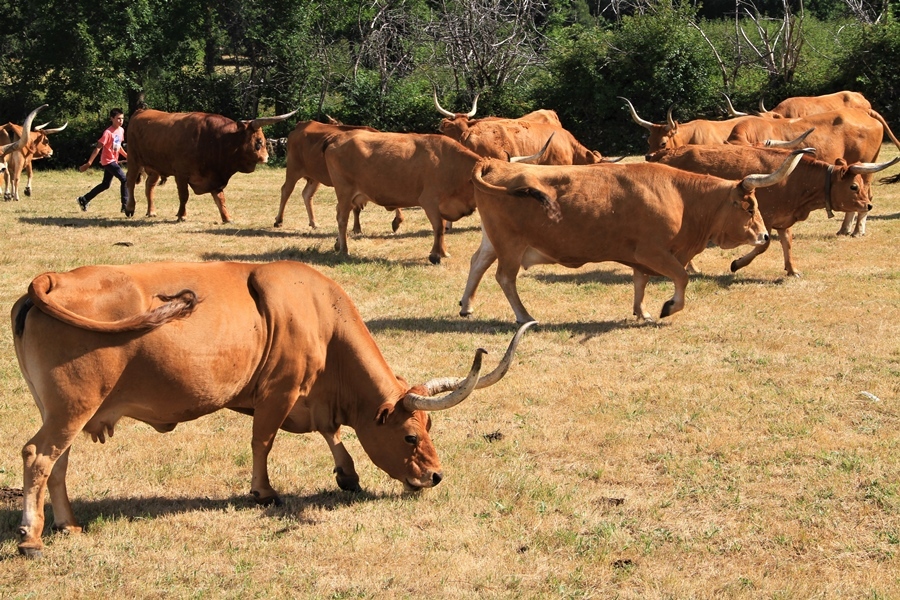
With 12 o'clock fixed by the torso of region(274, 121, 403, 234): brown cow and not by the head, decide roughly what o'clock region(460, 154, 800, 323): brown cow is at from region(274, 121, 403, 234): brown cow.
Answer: region(460, 154, 800, 323): brown cow is roughly at 2 o'clock from region(274, 121, 403, 234): brown cow.

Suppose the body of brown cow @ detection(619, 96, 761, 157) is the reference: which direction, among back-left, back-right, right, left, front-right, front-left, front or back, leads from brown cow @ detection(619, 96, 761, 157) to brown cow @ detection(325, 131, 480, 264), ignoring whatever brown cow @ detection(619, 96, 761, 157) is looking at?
front-left

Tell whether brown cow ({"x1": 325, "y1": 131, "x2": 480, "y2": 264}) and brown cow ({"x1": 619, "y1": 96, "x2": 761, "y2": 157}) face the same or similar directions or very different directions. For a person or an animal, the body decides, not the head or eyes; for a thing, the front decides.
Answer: very different directions

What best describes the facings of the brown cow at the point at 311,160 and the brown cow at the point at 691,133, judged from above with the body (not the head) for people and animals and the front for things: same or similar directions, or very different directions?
very different directions

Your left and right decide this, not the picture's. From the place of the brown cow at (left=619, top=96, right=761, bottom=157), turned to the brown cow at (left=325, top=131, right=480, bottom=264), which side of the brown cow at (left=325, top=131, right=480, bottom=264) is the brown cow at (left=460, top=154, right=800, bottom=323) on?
left

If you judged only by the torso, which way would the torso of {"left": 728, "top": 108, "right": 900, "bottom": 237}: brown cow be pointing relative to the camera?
to the viewer's left

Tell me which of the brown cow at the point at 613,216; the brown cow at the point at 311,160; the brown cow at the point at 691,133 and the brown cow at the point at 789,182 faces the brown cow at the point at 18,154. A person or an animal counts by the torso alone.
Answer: the brown cow at the point at 691,133

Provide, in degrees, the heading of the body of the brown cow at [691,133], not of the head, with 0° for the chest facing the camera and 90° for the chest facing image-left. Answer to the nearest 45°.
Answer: approximately 90°

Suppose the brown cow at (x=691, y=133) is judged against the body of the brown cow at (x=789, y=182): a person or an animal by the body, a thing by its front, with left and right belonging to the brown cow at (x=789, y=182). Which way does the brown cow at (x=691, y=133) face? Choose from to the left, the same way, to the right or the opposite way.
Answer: the opposite way

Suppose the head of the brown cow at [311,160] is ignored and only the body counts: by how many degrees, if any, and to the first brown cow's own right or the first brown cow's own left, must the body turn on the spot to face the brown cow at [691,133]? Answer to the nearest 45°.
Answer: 0° — it already faces it

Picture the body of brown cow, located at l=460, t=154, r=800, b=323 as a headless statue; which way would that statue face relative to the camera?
to the viewer's right

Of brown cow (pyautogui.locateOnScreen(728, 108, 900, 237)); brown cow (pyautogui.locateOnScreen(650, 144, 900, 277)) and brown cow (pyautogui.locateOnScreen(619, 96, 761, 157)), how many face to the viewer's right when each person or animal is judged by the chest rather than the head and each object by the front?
1

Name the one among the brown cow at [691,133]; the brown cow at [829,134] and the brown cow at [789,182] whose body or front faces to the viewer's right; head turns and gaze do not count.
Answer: the brown cow at [789,182]

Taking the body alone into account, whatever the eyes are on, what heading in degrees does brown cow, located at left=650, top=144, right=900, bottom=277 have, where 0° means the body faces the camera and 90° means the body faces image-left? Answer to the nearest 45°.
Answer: approximately 270°

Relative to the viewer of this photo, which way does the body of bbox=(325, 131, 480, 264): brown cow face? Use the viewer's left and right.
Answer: facing to the right of the viewer
